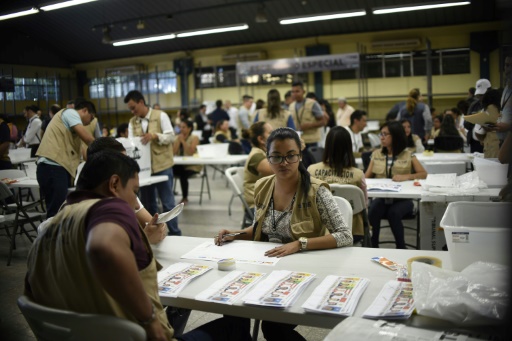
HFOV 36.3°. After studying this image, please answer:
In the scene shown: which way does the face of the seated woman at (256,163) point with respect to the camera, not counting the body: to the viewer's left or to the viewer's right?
to the viewer's right

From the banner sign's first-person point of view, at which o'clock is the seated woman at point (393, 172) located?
The seated woman is roughly at 12 o'clock from the banner sign.

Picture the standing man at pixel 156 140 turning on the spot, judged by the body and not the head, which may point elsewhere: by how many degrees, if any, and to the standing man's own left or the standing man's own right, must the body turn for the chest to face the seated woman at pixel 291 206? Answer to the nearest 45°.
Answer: approximately 45° to the standing man's own left

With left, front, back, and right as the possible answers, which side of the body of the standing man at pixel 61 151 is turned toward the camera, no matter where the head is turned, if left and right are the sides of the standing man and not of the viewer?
right

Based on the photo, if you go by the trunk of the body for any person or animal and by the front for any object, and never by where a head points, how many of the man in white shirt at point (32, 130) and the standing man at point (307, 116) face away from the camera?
0

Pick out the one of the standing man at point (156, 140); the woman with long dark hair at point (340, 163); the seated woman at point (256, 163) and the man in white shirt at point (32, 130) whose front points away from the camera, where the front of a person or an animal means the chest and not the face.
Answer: the woman with long dark hair

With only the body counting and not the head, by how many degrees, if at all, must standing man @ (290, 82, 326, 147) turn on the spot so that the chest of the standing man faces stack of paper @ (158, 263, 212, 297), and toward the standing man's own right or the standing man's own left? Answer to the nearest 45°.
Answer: approximately 45° to the standing man's own left

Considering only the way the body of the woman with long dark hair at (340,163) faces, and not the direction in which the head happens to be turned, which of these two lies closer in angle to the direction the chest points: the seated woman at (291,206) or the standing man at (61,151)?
the standing man

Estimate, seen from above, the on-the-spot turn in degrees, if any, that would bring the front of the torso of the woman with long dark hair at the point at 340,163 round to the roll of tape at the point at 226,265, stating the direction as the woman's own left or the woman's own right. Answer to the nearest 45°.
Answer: approximately 180°

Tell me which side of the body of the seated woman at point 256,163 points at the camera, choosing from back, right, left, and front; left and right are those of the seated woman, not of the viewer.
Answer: right

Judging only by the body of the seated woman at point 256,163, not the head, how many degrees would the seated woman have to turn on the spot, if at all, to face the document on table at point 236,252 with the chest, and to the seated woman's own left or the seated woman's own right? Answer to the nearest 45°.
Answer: approximately 90° to the seated woman's own right

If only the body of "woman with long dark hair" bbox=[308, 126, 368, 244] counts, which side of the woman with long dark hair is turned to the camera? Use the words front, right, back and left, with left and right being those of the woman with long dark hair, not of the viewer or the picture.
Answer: back

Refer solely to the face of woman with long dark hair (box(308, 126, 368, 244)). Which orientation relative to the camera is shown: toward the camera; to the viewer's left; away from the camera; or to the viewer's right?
away from the camera

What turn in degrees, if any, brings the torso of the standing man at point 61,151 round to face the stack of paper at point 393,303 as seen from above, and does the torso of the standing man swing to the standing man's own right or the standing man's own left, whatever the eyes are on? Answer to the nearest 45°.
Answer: approximately 90° to the standing man's own right
